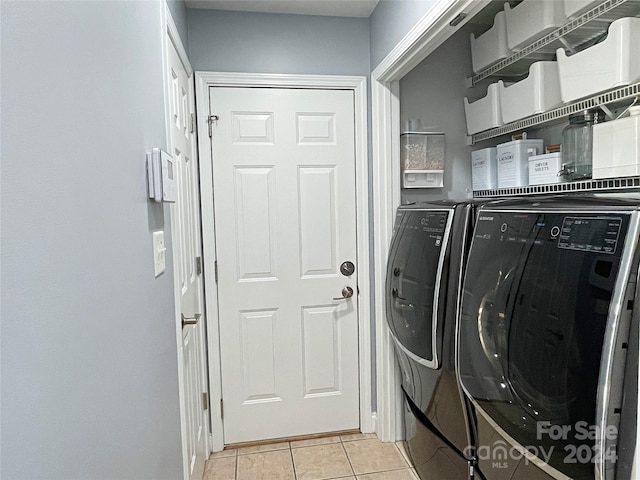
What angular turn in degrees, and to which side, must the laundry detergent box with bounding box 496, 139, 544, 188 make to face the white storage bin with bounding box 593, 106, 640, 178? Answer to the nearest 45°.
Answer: approximately 90° to its left

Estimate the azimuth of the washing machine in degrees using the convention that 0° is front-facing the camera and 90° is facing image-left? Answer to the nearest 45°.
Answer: approximately 45°

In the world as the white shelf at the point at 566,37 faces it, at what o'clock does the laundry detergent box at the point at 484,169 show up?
The laundry detergent box is roughly at 3 o'clock from the white shelf.
